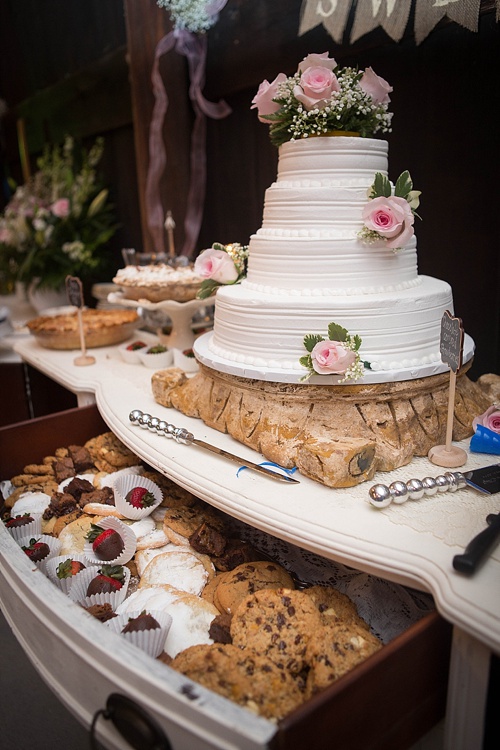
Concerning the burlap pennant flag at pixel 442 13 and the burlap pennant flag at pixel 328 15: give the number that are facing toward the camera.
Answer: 2

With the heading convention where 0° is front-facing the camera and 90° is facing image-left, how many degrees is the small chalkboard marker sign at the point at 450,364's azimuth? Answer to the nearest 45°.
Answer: approximately 45°

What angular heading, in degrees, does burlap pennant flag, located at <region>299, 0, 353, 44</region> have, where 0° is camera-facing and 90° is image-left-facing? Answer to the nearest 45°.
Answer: approximately 0°

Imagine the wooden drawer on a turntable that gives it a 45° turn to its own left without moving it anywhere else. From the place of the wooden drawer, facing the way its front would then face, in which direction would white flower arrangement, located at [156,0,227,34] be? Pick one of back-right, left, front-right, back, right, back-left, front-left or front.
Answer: back

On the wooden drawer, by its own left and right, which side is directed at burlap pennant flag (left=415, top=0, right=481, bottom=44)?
back

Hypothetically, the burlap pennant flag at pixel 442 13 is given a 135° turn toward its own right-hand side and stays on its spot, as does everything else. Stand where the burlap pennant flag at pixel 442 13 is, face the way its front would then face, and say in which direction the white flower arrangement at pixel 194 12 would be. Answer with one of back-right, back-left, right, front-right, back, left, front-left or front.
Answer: front

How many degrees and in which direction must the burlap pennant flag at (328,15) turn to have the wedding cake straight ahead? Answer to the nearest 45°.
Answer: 0° — it already faces it

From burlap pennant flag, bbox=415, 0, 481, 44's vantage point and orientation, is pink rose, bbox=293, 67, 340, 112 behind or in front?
in front
